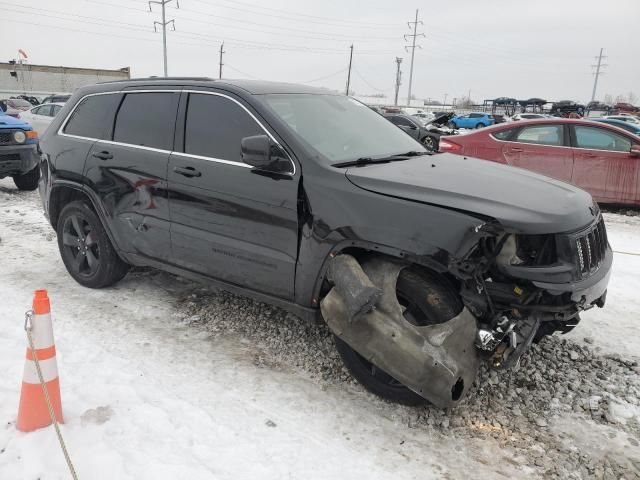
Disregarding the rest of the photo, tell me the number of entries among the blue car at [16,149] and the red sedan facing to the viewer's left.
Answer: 0

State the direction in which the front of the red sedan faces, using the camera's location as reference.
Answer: facing to the right of the viewer

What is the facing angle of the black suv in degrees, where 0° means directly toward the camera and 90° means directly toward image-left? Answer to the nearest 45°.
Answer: approximately 315°

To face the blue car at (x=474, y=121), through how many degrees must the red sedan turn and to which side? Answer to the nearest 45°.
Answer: approximately 90° to its left

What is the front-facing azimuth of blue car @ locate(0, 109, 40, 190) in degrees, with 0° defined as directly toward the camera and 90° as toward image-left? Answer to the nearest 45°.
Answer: approximately 315°

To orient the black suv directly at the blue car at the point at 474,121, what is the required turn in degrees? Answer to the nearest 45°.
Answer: approximately 135° to its left

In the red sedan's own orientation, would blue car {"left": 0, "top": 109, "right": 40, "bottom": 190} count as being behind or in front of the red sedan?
behind

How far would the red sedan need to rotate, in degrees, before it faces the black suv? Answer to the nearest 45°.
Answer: approximately 90° to its right

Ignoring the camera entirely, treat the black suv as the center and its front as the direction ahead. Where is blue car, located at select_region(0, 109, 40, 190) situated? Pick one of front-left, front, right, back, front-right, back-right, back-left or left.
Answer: back

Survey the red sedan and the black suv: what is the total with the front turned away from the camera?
0

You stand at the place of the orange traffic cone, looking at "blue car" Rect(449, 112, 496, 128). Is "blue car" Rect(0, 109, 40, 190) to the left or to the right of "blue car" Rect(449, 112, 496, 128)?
left

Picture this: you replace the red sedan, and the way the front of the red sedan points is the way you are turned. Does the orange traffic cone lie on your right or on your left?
on your right
